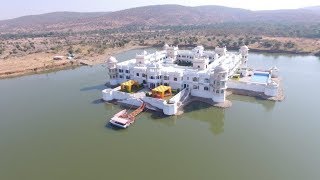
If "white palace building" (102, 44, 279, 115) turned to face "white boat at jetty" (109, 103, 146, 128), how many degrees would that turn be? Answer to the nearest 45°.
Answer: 0° — it already faces it

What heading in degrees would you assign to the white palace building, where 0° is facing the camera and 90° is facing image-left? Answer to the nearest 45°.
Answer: approximately 45°
